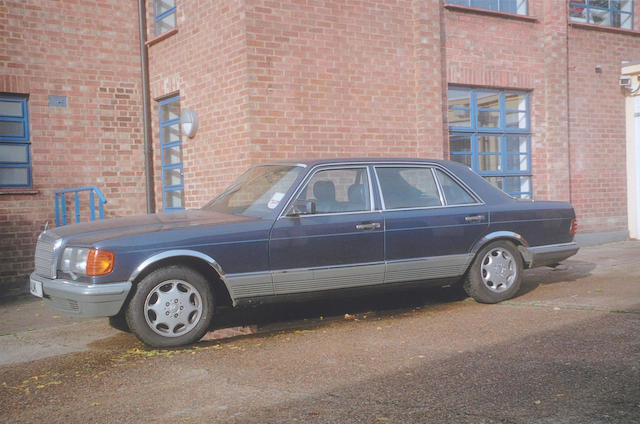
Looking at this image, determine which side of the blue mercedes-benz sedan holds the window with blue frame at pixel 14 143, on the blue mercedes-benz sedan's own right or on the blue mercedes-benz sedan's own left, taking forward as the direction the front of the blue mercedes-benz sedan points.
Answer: on the blue mercedes-benz sedan's own right

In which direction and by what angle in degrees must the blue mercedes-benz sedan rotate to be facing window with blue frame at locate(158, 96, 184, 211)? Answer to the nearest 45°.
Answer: approximately 135° to its right

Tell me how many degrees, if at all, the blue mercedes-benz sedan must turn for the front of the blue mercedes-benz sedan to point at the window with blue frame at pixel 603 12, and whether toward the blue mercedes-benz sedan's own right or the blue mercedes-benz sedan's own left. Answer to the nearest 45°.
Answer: approximately 180°

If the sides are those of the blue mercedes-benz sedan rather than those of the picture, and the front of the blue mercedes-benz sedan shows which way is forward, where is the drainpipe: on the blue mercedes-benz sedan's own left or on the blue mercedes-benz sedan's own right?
on the blue mercedes-benz sedan's own right

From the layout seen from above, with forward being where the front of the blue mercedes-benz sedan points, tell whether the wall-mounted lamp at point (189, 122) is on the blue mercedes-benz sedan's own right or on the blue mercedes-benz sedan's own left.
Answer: on the blue mercedes-benz sedan's own right

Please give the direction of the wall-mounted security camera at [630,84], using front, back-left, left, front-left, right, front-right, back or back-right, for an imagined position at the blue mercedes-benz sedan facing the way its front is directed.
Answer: back

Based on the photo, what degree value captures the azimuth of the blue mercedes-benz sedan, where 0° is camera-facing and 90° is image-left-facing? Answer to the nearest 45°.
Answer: approximately 45°
